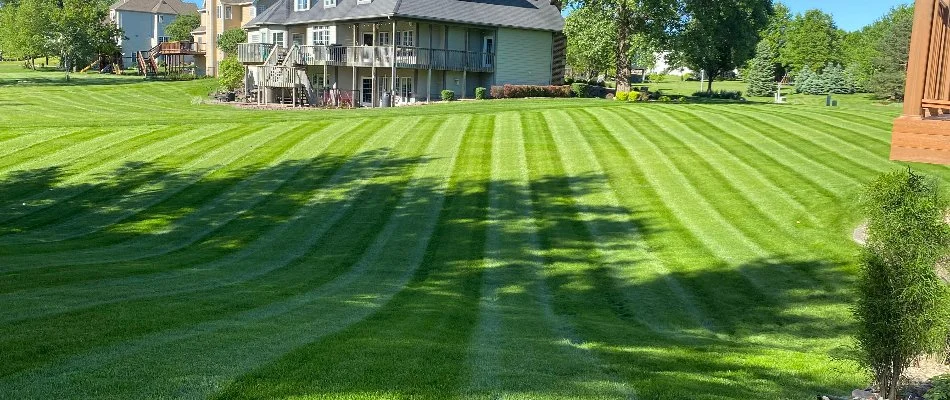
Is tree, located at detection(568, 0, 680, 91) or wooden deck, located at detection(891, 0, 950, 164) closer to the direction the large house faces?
the tree

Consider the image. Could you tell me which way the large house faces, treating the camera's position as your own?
facing away from the viewer and to the right of the viewer

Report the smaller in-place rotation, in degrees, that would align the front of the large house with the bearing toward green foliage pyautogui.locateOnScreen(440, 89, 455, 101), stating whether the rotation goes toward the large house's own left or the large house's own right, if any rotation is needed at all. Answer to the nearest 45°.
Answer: approximately 135° to the large house's own right

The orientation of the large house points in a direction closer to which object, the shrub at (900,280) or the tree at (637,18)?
the tree

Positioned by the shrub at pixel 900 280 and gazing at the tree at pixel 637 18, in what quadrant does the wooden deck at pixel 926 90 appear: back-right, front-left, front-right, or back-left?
front-right

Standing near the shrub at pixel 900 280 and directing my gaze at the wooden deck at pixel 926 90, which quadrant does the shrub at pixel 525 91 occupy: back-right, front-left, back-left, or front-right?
front-left

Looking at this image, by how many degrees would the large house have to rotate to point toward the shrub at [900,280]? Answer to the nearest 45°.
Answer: approximately 135° to its right

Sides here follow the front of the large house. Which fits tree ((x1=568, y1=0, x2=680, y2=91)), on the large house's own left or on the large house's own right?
on the large house's own right

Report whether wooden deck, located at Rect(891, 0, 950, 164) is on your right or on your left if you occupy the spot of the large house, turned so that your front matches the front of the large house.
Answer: on your right

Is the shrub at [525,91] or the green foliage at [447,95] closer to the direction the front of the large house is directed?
the shrub
